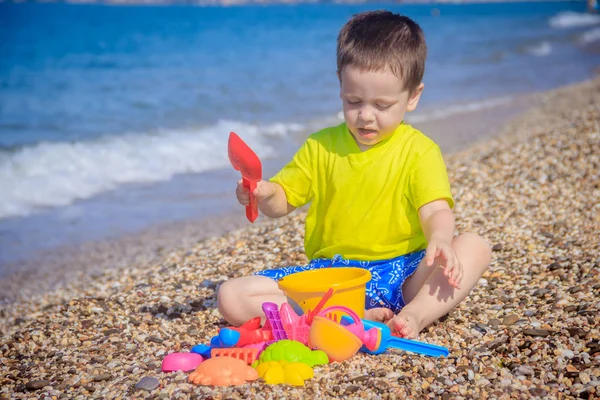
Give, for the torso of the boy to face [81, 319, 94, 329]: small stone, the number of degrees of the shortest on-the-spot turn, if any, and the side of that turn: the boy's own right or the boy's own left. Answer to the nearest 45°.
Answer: approximately 90° to the boy's own right

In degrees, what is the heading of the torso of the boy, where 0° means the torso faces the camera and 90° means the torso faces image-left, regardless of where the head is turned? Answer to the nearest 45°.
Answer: approximately 0°

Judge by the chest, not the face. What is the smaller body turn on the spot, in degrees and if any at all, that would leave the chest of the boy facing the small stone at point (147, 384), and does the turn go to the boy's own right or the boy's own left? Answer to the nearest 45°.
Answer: approximately 45° to the boy's own right

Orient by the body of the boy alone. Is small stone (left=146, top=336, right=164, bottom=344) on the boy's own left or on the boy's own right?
on the boy's own right

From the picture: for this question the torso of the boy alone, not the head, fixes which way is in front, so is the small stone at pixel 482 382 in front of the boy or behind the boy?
in front

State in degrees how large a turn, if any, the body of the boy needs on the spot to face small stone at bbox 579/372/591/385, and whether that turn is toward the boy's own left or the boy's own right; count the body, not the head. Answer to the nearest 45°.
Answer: approximately 45° to the boy's own left

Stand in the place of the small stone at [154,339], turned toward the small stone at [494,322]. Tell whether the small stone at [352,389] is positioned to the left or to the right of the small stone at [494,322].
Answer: right

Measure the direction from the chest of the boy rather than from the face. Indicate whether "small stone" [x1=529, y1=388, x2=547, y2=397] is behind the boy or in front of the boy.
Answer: in front
